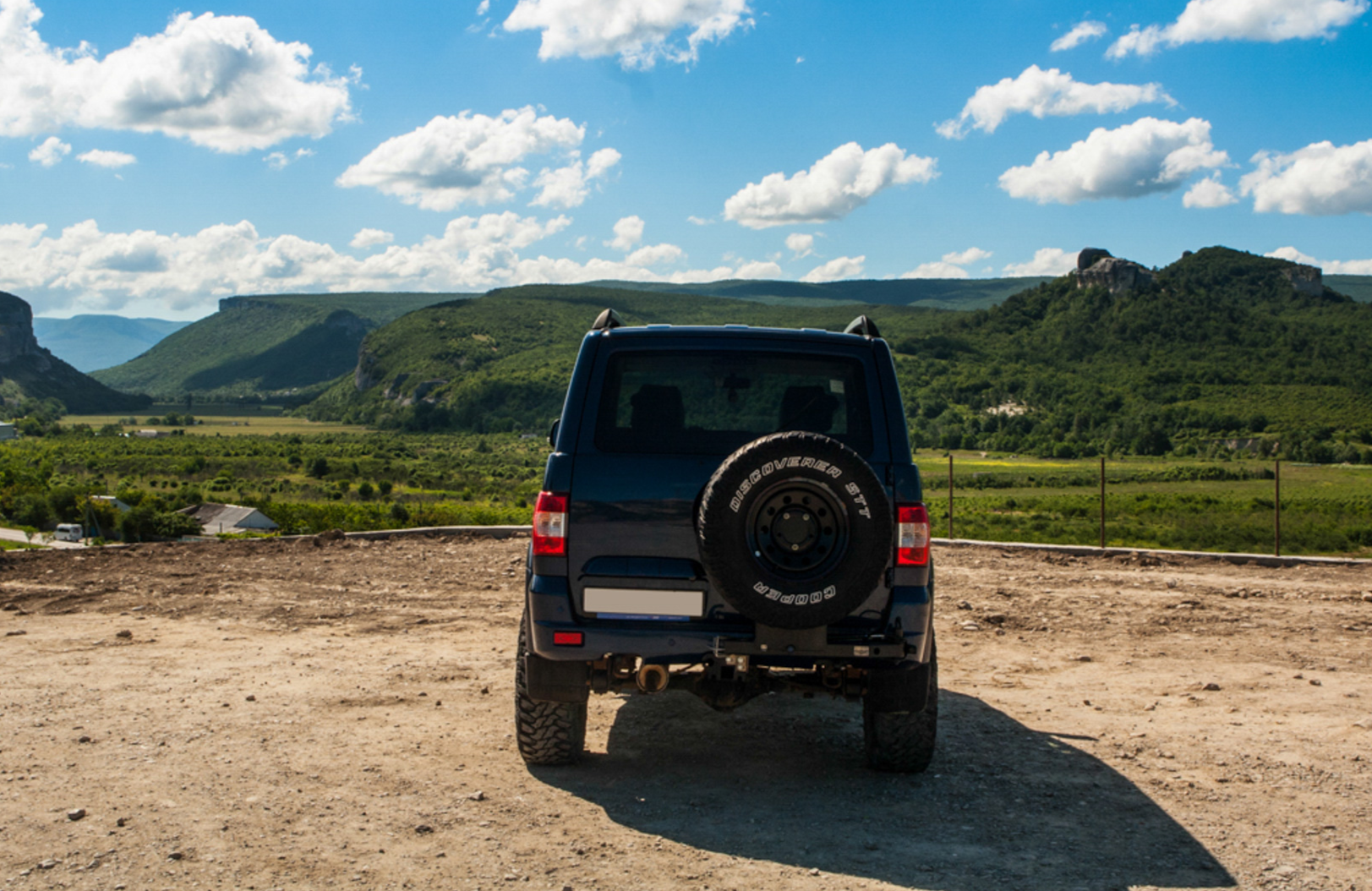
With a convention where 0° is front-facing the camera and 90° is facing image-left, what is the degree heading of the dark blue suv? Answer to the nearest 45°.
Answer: approximately 180°
